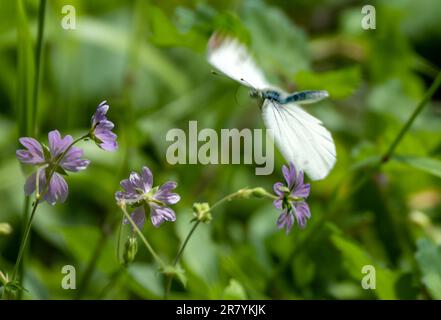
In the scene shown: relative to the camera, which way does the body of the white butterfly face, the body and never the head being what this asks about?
to the viewer's left
